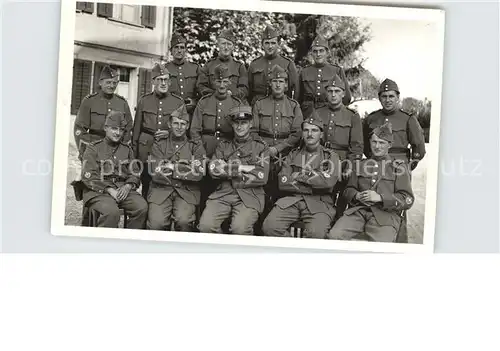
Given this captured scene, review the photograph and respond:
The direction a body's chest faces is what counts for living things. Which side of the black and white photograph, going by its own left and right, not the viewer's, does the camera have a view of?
front
